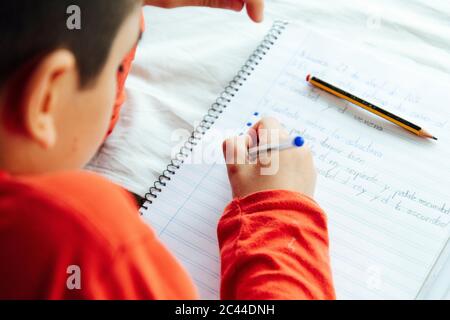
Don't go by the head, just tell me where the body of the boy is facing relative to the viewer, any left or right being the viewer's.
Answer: facing away from the viewer and to the right of the viewer

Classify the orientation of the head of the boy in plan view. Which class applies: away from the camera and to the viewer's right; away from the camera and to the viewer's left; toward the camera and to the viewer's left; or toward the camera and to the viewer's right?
away from the camera and to the viewer's right
